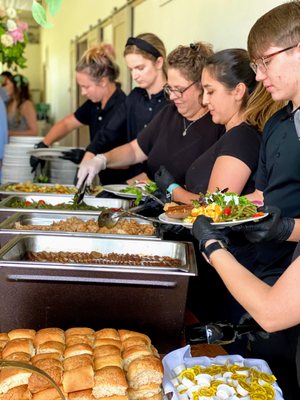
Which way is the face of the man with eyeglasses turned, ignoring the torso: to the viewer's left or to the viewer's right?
to the viewer's left

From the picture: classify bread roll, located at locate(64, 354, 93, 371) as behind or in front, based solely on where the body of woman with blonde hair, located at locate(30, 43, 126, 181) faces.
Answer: in front

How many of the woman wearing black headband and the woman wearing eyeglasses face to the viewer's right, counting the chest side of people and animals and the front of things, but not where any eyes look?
0

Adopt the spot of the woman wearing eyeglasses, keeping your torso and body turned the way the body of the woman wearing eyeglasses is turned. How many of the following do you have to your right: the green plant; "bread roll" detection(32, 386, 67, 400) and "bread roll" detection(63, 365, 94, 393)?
1

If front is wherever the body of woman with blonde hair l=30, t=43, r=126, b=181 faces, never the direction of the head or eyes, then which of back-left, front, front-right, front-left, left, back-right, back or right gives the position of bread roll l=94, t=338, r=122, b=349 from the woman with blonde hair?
front-left

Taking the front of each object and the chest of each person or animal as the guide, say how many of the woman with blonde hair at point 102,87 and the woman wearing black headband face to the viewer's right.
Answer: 0

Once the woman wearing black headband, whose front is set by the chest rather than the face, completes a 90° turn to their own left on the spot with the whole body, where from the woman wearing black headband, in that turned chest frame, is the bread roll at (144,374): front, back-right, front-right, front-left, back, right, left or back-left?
front-right

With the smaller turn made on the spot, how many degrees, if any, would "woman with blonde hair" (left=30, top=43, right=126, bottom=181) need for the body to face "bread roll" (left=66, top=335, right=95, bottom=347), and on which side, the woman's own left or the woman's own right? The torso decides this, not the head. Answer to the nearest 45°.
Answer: approximately 45° to the woman's own left

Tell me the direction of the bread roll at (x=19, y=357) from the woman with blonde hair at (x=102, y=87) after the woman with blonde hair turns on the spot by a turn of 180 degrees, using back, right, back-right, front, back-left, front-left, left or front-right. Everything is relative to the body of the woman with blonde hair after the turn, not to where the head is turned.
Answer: back-right

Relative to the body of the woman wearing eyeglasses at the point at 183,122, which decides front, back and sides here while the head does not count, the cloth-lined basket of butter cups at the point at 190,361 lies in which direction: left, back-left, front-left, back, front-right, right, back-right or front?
front-left

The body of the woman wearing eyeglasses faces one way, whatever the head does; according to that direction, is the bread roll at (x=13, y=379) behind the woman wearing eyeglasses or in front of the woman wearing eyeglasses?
in front
